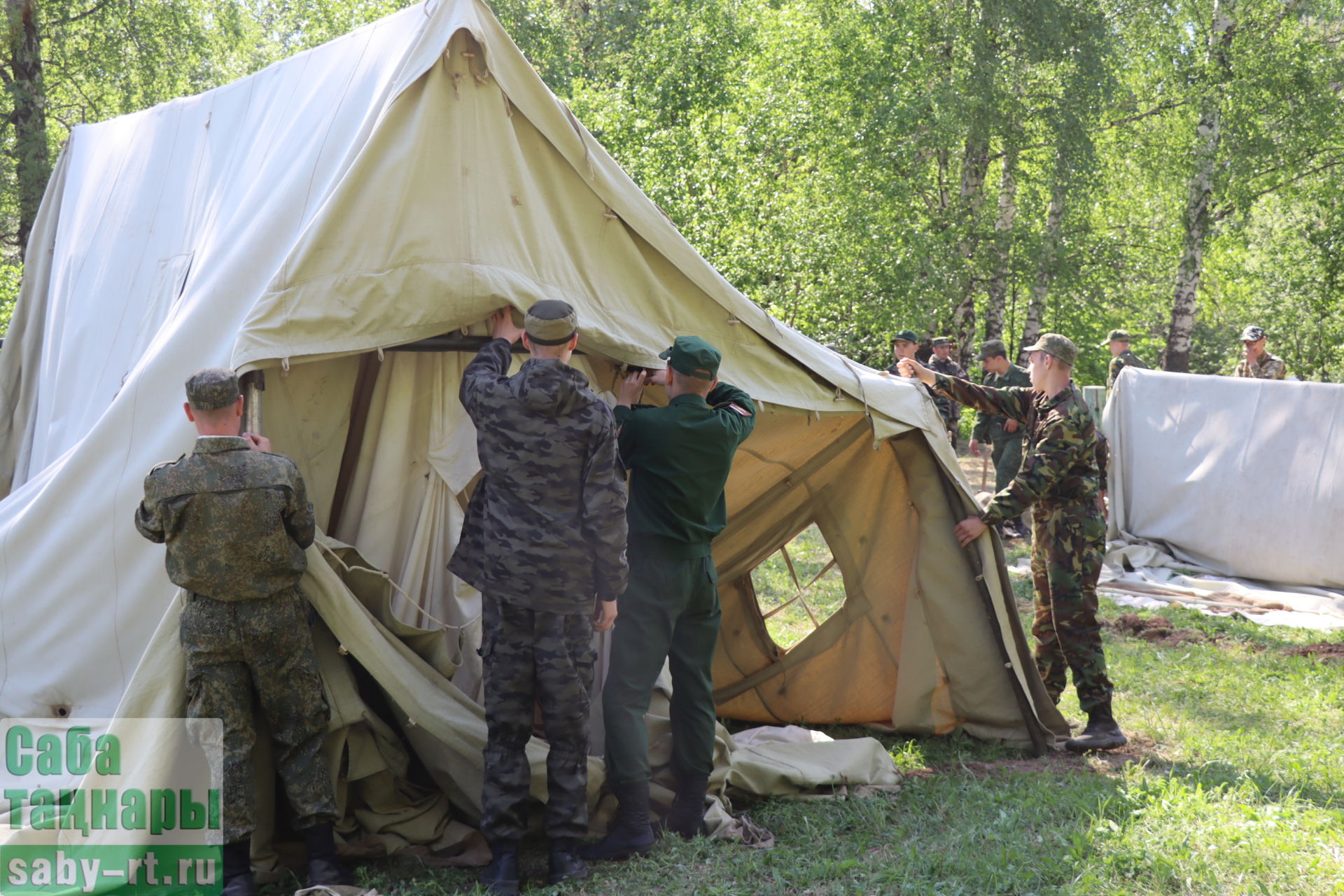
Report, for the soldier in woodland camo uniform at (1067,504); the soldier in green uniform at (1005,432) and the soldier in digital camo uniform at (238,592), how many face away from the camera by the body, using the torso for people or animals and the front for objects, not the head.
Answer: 1

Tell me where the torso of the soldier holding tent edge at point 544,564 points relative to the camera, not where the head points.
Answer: away from the camera

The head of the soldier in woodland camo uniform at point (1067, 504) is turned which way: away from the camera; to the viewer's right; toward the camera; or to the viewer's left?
to the viewer's left

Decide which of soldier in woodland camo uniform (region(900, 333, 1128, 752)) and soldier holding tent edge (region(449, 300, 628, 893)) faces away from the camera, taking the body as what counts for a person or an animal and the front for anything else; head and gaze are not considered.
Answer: the soldier holding tent edge

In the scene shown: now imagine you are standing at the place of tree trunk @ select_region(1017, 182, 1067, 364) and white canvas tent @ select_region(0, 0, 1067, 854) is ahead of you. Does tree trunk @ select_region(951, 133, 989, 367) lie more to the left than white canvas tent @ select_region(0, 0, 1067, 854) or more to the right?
right

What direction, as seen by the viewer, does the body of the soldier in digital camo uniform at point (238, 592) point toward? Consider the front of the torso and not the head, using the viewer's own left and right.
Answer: facing away from the viewer

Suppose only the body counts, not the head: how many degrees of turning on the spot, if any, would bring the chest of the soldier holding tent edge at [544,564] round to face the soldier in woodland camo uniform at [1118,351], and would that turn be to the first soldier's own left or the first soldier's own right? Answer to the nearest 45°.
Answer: approximately 45° to the first soldier's own right

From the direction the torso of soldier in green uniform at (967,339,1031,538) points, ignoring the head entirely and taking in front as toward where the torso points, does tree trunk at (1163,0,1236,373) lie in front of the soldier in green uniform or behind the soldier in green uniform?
behind

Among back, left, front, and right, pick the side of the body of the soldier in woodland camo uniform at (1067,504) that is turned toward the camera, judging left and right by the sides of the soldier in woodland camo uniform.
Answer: left

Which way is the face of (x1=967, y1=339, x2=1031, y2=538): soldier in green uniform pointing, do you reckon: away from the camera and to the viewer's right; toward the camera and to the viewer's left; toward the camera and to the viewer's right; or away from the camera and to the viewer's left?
toward the camera and to the viewer's left

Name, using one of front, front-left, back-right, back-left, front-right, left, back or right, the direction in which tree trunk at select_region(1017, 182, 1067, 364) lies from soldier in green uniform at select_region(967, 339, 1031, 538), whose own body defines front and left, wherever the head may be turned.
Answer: back-right

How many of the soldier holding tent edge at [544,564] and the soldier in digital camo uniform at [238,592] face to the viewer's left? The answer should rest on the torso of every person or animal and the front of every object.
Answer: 0

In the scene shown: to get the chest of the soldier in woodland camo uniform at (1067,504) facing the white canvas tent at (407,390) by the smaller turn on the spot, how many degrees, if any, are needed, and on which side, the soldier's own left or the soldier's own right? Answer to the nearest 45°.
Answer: approximately 45° to the soldier's own left

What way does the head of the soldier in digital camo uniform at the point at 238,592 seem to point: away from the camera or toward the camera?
away from the camera

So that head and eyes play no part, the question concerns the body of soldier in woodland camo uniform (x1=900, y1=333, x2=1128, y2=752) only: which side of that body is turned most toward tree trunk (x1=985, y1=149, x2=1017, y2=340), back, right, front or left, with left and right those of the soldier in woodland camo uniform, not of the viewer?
right
